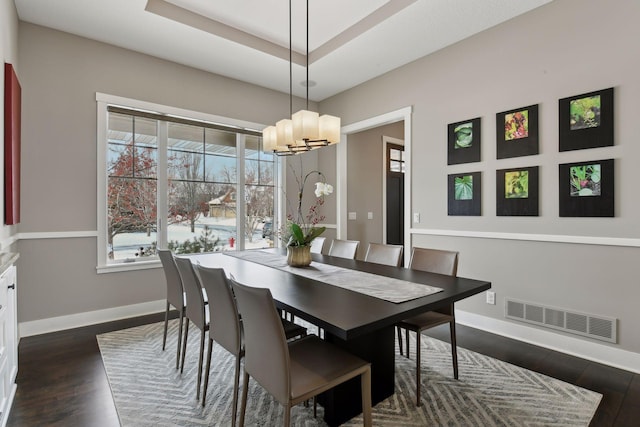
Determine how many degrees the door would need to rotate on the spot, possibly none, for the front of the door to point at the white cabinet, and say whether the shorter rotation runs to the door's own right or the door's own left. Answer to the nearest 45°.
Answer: approximately 90° to the door's own right

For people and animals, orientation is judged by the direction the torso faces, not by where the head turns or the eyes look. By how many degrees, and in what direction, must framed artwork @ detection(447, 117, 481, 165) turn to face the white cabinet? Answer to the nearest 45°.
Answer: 0° — it already faces it

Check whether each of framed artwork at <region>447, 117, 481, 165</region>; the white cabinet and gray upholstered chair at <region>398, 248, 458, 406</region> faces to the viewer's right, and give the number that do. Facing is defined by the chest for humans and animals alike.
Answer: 1

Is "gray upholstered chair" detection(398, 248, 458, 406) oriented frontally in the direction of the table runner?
yes

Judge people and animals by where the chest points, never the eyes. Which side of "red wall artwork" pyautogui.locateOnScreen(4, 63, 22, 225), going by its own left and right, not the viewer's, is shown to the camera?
right

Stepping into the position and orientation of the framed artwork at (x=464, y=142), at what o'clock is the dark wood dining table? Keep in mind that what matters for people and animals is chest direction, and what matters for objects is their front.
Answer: The dark wood dining table is roughly at 11 o'clock from the framed artwork.

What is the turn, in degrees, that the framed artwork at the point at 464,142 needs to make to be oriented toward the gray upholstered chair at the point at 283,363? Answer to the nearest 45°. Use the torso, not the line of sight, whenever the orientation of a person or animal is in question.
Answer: approximately 45° to its left

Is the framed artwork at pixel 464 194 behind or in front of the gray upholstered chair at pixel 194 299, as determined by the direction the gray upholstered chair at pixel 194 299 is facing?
in front

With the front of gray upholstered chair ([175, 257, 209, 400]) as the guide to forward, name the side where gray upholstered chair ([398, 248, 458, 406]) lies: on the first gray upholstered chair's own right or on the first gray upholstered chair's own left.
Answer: on the first gray upholstered chair's own right

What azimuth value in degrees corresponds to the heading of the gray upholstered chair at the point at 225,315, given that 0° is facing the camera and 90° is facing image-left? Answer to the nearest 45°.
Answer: approximately 225°

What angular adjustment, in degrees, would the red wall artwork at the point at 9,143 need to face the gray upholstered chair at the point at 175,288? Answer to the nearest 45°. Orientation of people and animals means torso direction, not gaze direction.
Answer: approximately 45° to its right

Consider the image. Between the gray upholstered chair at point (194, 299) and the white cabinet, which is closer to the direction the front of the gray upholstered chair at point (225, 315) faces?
the gray upholstered chair

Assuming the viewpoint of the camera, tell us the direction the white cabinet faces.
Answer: facing to the right of the viewer

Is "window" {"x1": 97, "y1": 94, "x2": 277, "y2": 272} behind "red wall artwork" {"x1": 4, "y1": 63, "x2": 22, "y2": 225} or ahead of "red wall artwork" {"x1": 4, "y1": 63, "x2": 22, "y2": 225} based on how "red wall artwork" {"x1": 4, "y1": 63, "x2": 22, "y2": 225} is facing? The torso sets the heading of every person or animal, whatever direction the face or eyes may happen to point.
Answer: ahead

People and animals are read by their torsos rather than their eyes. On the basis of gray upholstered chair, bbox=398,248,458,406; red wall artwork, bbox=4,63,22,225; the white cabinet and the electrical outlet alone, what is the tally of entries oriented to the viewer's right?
2
